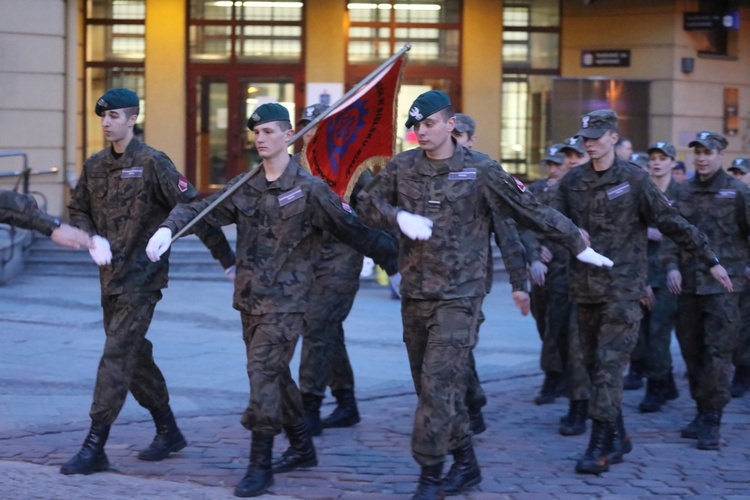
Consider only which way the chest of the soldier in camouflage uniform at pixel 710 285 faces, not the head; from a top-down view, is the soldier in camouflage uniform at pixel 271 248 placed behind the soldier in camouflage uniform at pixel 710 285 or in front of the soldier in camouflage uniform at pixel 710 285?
in front

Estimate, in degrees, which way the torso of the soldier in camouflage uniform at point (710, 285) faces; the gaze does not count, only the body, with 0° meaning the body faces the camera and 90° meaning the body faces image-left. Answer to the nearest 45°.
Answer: approximately 45°

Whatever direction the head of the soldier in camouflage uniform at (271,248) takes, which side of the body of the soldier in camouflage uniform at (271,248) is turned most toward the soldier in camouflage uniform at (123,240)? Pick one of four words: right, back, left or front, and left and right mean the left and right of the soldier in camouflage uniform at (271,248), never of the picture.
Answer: right

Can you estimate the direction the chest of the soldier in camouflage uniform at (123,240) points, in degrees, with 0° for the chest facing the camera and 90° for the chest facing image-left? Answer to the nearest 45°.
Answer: approximately 45°

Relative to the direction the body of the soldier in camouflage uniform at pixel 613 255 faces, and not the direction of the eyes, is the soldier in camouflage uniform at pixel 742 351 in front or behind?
behind

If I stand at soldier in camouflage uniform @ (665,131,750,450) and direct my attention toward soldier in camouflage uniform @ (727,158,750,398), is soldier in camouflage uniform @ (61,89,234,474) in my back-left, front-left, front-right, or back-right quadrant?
back-left

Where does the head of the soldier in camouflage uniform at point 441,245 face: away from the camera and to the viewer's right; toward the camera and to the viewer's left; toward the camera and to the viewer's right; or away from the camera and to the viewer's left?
toward the camera and to the viewer's left

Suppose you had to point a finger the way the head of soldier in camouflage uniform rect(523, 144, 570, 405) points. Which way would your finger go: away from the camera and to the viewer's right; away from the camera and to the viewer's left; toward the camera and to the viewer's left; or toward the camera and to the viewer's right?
toward the camera and to the viewer's left

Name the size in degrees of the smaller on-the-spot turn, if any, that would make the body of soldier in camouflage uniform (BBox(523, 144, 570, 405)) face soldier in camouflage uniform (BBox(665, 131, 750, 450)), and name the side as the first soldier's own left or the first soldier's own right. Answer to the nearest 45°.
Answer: approximately 90° to the first soldier's own left

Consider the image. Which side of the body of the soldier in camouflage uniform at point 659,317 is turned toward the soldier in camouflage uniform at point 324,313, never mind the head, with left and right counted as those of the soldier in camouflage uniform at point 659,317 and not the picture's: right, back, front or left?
front
